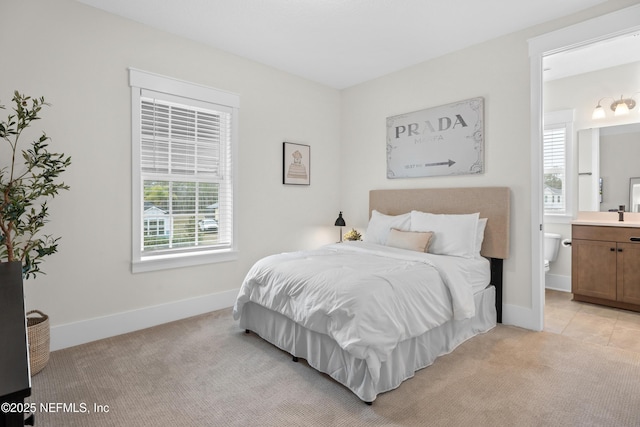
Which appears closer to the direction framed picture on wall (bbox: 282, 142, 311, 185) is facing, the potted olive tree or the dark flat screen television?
the dark flat screen television

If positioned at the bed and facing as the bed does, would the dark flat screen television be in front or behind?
in front

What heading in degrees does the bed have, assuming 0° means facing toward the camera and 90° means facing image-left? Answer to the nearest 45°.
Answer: approximately 45°

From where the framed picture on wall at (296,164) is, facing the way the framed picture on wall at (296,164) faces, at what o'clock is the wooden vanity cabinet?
The wooden vanity cabinet is roughly at 11 o'clock from the framed picture on wall.

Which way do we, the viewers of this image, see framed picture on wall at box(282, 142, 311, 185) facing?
facing the viewer and to the right of the viewer

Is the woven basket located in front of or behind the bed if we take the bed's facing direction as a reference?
in front

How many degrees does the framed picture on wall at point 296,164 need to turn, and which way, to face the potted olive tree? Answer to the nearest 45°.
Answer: approximately 90° to its right

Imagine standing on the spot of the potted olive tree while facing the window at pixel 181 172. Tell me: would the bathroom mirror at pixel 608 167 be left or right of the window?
right

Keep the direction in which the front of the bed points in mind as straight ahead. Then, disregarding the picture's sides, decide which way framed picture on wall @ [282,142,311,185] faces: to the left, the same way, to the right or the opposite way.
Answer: to the left

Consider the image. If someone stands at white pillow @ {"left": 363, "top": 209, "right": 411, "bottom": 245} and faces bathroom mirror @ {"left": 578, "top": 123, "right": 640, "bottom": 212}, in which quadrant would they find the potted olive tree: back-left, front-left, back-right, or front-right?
back-right

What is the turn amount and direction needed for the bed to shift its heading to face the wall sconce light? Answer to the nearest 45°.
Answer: approximately 180°
